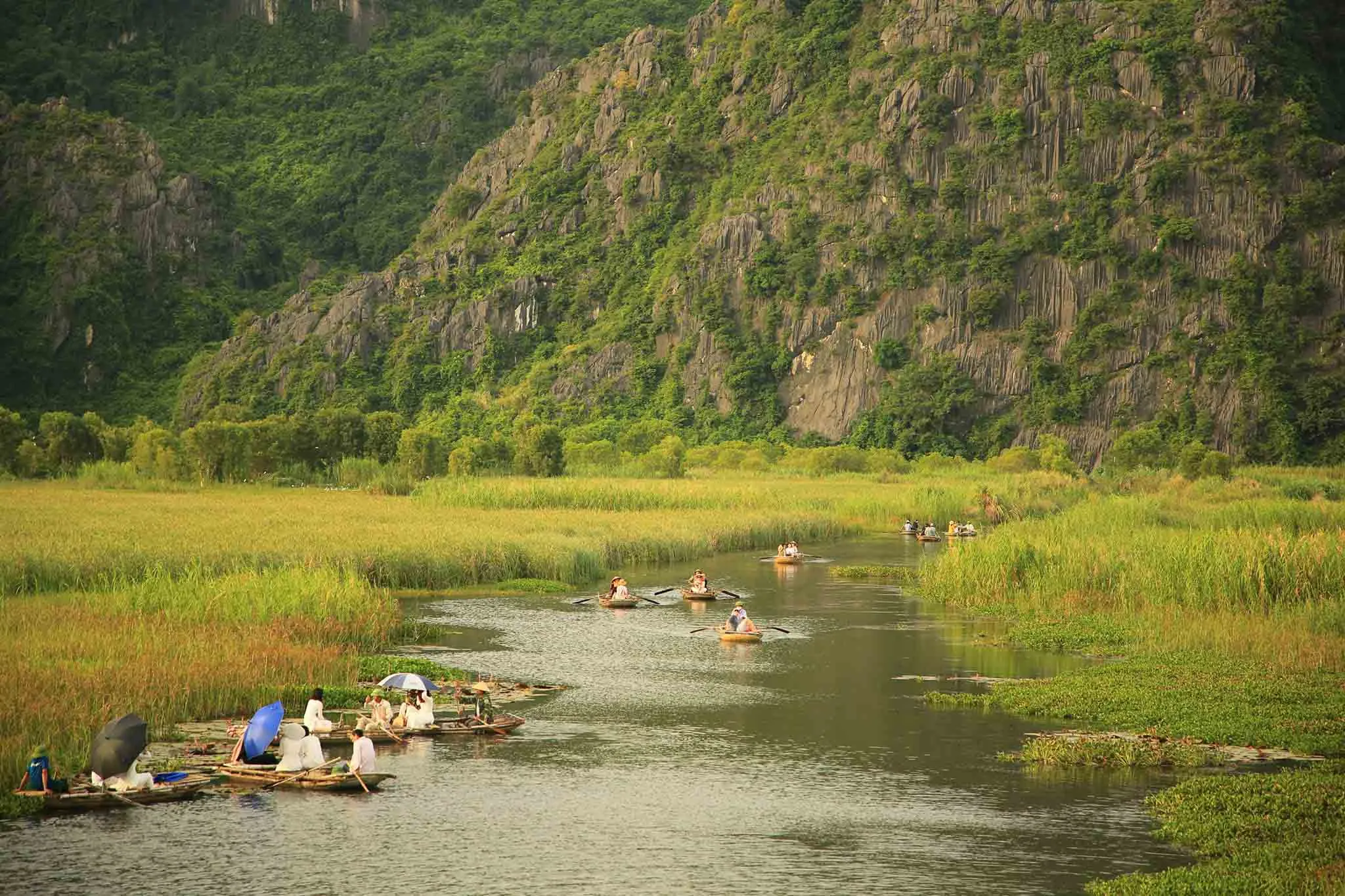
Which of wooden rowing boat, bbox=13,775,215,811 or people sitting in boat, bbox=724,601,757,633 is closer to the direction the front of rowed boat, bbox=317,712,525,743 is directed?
the people sitting in boat

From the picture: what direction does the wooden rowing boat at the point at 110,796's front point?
to the viewer's right

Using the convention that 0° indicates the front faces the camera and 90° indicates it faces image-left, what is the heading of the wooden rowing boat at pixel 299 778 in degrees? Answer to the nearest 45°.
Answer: approximately 270°

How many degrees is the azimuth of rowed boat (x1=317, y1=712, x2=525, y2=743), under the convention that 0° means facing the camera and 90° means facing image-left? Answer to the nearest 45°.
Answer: approximately 270°
